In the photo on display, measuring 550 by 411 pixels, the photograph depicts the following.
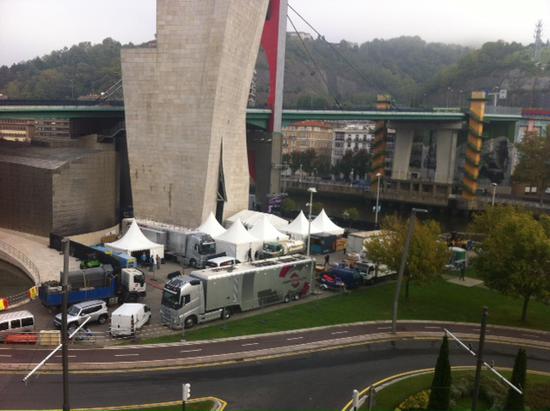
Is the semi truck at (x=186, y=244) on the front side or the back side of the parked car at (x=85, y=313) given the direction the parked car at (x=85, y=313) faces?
on the back side

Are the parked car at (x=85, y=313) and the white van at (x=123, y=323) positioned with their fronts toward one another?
no

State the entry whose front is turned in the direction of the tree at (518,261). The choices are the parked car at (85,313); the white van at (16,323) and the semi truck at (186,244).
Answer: the semi truck

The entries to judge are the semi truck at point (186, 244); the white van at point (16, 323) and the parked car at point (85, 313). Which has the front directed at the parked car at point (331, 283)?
the semi truck

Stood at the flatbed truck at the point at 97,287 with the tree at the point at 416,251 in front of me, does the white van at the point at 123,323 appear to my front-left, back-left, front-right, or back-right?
front-right

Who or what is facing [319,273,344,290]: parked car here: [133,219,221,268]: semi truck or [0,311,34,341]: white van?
the semi truck

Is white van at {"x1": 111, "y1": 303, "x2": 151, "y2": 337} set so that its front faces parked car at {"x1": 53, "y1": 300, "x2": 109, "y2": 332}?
no

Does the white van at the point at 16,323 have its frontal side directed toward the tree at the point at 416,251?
no

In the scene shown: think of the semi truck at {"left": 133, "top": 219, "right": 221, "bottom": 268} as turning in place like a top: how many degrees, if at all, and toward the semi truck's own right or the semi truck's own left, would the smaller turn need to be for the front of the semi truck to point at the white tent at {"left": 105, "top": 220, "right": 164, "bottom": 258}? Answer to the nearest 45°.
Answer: approximately 135° to the semi truck's own right

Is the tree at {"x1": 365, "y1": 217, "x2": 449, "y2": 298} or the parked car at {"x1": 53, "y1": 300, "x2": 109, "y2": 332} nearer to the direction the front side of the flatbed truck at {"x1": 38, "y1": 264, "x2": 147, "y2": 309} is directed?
the tree

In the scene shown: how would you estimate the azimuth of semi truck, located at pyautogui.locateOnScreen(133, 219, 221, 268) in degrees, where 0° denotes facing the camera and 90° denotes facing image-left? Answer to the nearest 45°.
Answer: approximately 315°

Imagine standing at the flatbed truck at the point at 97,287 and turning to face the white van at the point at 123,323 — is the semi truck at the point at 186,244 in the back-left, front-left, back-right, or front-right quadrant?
back-left

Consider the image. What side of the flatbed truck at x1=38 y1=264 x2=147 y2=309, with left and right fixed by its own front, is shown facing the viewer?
right

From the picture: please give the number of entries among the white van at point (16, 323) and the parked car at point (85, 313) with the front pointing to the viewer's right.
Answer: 0

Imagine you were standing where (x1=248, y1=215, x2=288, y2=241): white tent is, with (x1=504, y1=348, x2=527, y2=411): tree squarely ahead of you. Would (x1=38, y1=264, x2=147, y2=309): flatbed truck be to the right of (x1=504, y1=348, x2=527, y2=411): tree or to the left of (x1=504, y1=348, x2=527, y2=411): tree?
right
